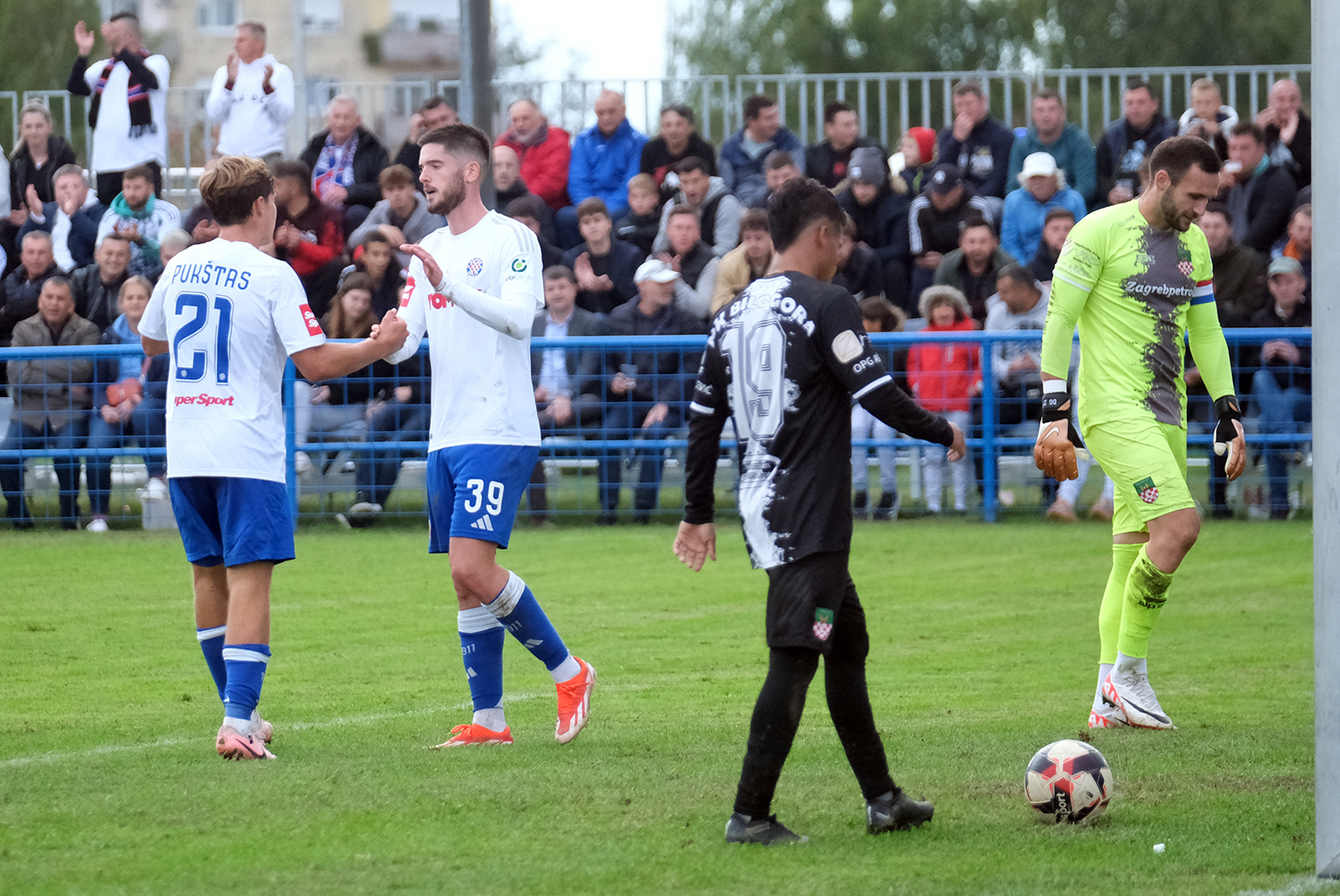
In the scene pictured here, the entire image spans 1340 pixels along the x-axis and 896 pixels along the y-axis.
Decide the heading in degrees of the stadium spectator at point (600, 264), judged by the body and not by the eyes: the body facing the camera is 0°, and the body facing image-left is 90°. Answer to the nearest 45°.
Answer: approximately 0°

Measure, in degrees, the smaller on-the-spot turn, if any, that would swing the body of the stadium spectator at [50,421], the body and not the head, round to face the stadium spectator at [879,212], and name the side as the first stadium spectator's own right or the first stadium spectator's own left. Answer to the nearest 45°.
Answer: approximately 90° to the first stadium spectator's own left

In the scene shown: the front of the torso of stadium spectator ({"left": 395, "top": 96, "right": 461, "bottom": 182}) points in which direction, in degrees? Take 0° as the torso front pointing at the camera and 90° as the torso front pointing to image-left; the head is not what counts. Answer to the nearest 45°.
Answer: approximately 0°

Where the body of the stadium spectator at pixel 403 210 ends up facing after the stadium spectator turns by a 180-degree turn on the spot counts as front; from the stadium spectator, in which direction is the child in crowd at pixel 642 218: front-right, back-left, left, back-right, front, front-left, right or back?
right
